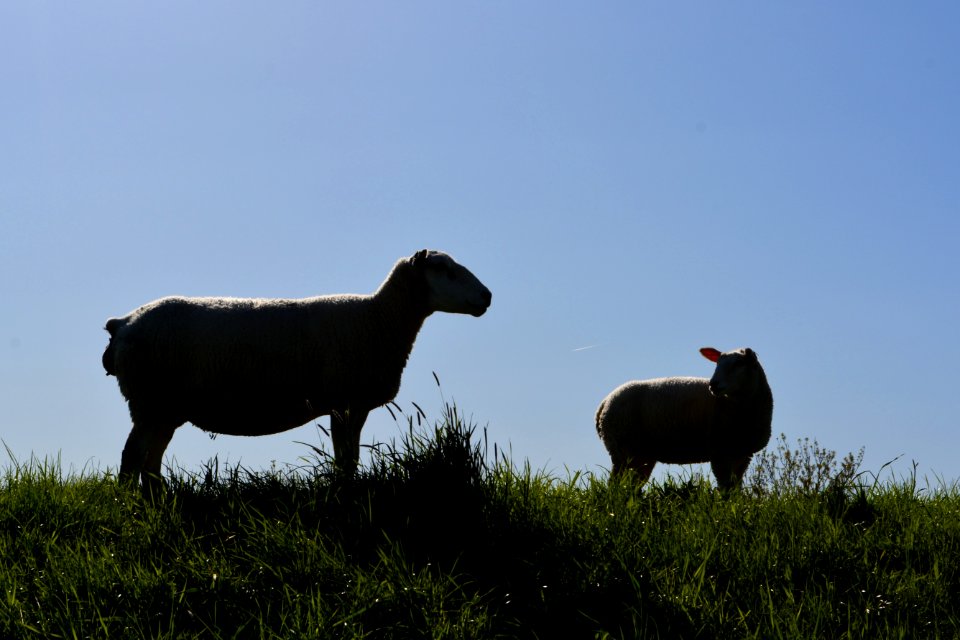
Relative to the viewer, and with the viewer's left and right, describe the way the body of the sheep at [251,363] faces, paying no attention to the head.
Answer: facing to the right of the viewer

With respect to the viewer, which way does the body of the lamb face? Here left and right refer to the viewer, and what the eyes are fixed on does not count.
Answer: facing to the right of the viewer

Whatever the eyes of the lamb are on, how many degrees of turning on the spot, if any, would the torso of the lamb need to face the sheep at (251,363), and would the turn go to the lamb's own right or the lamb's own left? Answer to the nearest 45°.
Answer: approximately 135° to the lamb's own right

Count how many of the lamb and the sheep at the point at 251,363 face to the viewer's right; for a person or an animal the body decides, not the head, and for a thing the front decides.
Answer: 2
